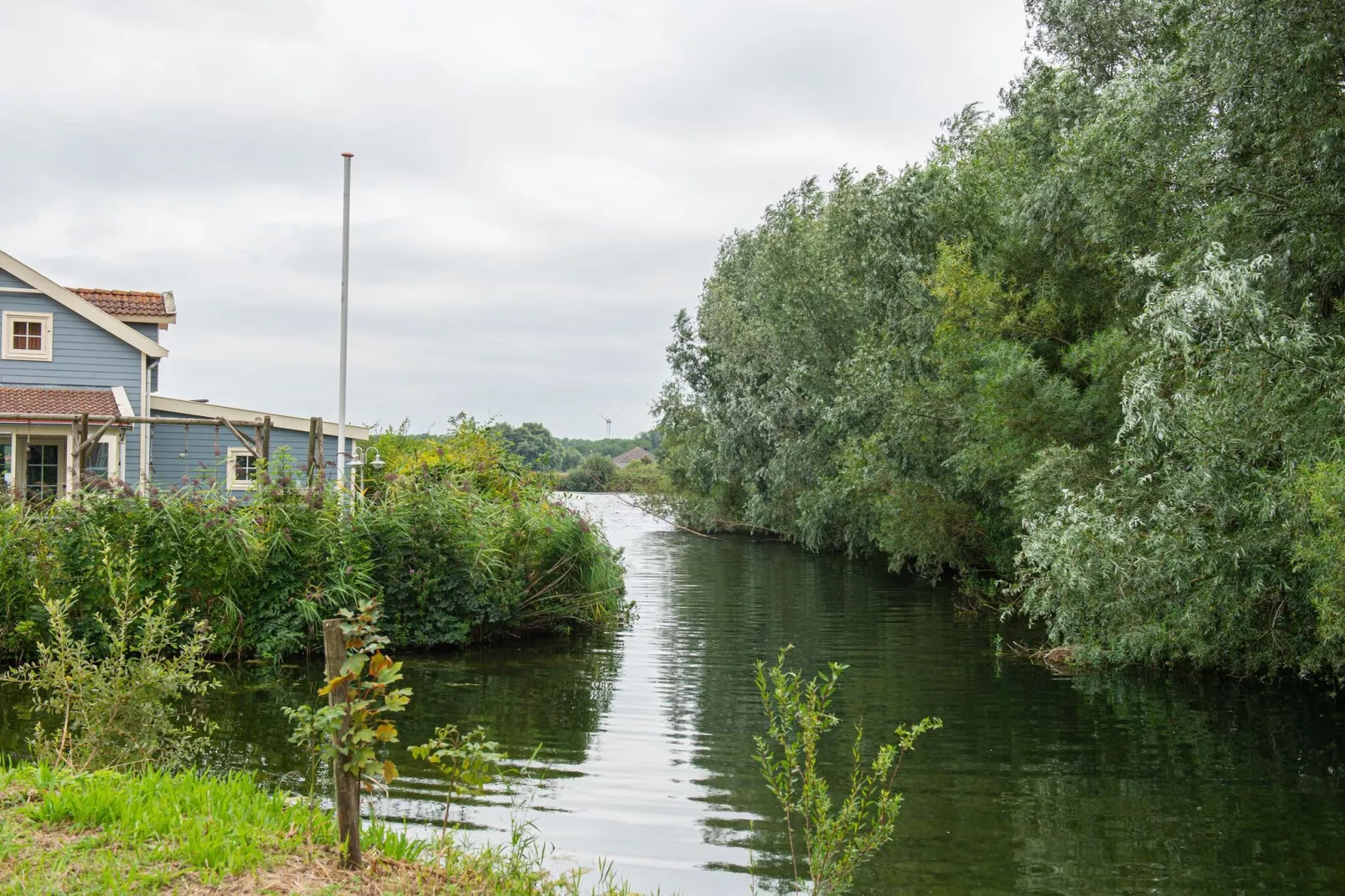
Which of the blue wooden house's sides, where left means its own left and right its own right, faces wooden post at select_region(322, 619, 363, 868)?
front

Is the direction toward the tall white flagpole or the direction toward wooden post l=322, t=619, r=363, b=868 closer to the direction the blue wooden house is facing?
the wooden post

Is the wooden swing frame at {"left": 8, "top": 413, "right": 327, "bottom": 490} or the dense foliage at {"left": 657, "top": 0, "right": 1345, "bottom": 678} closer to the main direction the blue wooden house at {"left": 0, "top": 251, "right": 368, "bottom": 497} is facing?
the wooden swing frame

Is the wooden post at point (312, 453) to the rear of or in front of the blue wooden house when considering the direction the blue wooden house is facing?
in front

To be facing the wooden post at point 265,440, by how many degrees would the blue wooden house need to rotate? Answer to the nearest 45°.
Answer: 0° — it already faces it

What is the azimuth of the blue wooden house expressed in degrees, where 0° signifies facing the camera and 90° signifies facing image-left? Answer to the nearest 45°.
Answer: approximately 0°

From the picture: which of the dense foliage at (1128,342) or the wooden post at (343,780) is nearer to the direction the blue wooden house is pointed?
the wooden post

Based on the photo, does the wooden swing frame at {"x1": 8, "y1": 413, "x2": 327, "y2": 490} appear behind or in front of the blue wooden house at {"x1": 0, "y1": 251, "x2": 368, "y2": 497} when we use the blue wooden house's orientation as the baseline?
in front

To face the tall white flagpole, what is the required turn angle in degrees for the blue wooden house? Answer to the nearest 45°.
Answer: approximately 45° to its left

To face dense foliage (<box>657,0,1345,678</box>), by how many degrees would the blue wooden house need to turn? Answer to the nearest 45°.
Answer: approximately 45° to its left
